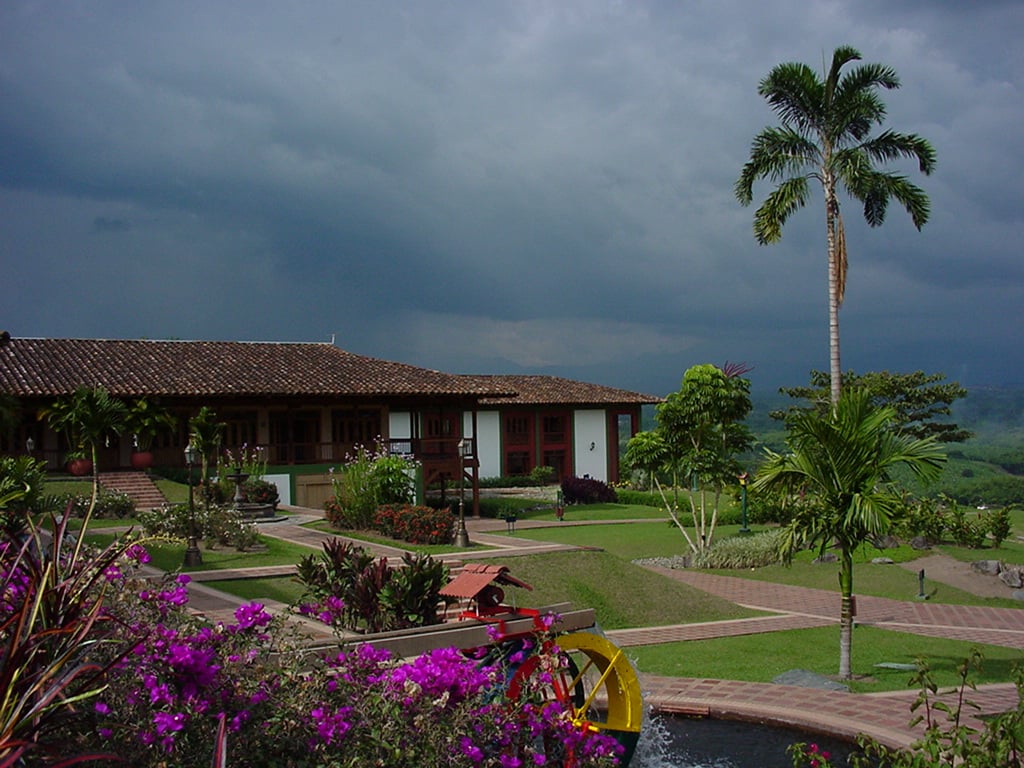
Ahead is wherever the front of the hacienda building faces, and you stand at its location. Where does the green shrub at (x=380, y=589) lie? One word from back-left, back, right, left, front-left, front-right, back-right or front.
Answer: front

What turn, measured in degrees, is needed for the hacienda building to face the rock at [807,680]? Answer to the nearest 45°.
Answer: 0° — it already faces it

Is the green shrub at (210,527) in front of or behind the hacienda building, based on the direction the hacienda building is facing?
in front

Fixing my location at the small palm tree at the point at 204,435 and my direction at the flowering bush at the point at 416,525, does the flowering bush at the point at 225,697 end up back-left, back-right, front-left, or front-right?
front-right

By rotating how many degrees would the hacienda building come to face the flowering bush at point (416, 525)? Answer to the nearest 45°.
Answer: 0° — it already faces it

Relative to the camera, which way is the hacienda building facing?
toward the camera

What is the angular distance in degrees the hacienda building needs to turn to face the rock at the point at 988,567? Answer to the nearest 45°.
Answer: approximately 45° to its left

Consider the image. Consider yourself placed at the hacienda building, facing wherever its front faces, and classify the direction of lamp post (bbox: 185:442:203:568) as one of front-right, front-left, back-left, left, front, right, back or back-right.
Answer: front

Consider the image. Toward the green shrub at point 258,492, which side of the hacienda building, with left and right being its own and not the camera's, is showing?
front

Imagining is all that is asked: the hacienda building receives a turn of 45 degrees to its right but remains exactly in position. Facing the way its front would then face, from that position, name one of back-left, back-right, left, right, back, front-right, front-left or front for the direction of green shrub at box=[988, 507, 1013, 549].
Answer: left

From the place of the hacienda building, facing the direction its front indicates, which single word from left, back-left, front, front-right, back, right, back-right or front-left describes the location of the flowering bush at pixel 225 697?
front

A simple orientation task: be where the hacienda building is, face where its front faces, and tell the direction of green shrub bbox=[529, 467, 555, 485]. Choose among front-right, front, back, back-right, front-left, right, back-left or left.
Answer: back-left

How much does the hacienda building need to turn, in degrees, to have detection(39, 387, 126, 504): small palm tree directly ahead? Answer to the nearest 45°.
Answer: approximately 45° to its right
